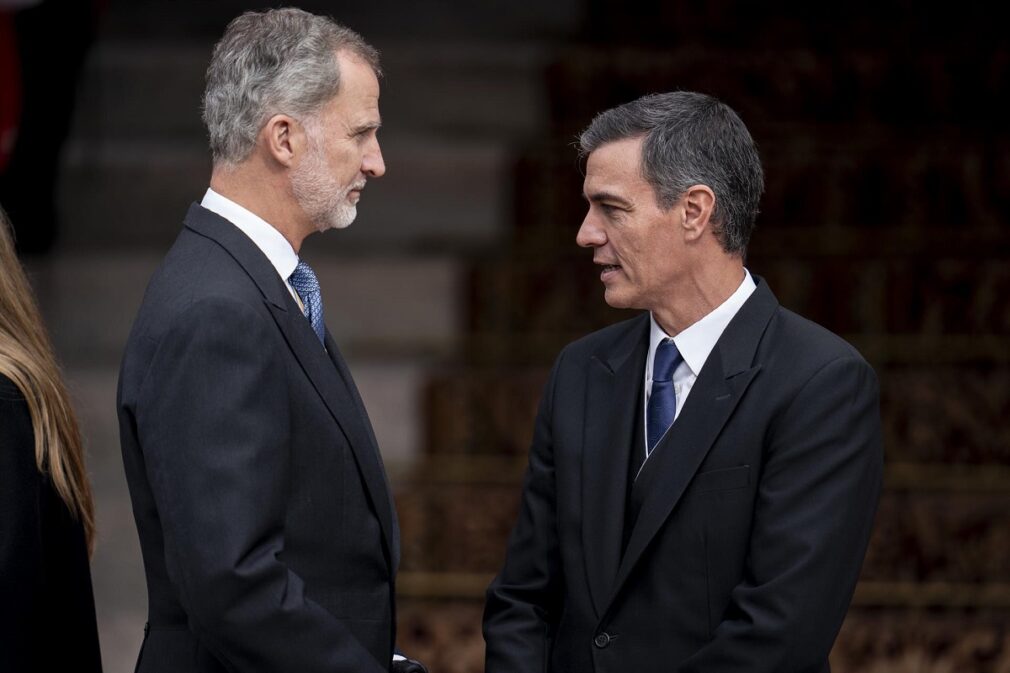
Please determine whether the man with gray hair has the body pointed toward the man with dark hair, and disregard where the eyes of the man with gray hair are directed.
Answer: yes

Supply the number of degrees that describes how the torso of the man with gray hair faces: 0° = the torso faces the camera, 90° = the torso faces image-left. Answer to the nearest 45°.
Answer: approximately 270°

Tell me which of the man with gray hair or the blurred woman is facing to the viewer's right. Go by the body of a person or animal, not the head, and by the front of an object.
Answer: the man with gray hair

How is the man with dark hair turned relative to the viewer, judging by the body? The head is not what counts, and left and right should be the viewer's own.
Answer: facing the viewer and to the left of the viewer

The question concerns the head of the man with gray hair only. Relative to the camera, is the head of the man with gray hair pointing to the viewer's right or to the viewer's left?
to the viewer's right

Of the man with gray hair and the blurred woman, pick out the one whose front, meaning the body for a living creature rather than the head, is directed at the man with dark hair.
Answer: the man with gray hair

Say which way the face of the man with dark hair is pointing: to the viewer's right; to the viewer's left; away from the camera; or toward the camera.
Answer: to the viewer's left

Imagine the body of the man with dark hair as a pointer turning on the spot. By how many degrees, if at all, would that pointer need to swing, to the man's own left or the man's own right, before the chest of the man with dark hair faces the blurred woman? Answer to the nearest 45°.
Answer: approximately 45° to the man's own right

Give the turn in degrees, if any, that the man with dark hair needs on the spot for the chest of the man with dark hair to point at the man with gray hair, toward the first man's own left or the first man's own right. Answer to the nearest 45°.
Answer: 0° — they already face them
